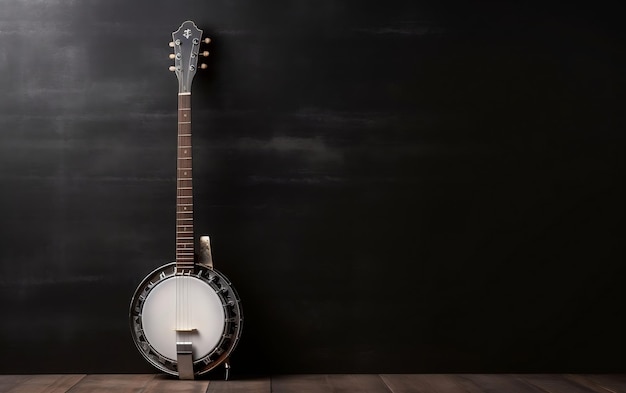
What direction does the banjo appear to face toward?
toward the camera
